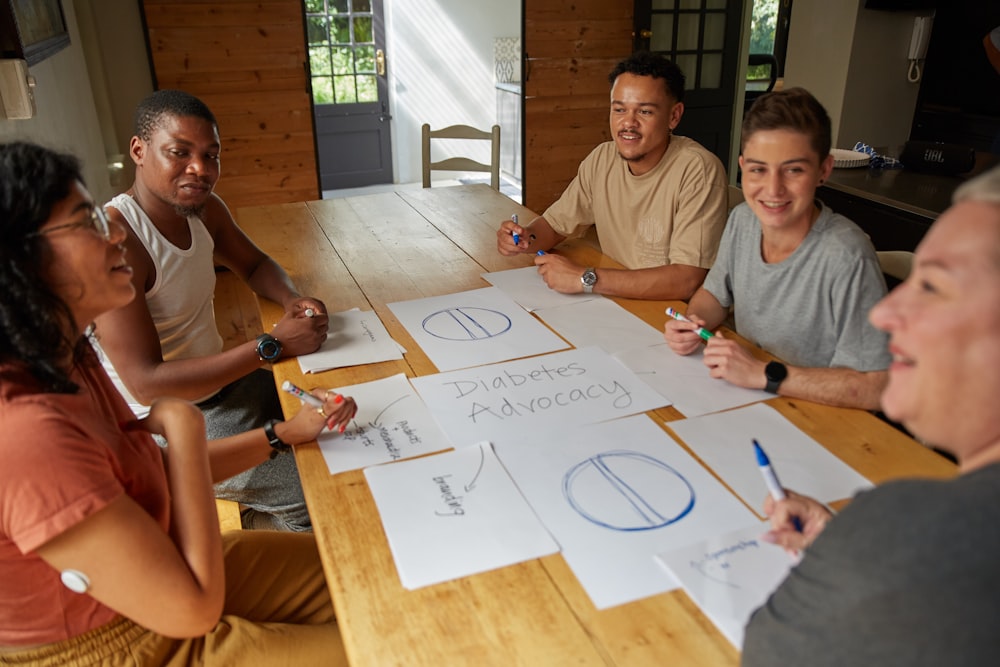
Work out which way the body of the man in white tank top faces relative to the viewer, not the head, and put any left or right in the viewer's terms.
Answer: facing the viewer and to the right of the viewer

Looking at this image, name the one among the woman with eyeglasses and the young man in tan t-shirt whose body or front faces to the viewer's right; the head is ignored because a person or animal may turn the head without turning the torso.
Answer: the woman with eyeglasses

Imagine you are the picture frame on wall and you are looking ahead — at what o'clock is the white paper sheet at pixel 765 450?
The white paper sheet is roughly at 1 o'clock from the picture frame on wall.

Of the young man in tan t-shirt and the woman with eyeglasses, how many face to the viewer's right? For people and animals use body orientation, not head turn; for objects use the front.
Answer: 1

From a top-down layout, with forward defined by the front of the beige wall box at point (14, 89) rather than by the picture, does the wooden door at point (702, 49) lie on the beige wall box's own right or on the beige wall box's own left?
on the beige wall box's own left

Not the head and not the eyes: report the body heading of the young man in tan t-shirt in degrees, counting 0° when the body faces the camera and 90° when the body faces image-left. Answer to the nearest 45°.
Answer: approximately 45°

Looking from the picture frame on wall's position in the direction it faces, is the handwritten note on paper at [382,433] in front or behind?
in front

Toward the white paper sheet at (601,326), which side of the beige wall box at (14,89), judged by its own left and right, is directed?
front

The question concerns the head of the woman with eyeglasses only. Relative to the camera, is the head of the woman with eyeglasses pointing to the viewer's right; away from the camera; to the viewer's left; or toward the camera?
to the viewer's right

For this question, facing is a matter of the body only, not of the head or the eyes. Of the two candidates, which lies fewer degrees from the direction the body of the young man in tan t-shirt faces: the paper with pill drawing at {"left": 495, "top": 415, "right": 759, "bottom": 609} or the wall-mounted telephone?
the paper with pill drawing

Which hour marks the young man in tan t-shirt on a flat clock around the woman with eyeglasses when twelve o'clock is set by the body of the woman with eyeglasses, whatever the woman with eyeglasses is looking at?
The young man in tan t-shirt is roughly at 11 o'clock from the woman with eyeglasses.

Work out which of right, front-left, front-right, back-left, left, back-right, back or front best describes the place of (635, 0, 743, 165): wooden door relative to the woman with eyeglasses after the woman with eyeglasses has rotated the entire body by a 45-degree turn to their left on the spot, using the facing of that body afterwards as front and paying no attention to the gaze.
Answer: front

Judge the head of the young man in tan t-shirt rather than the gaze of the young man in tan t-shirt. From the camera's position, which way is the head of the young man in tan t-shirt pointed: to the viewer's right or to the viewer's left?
to the viewer's left

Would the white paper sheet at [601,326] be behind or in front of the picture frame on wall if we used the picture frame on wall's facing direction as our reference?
in front

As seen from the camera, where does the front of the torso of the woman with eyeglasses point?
to the viewer's right
